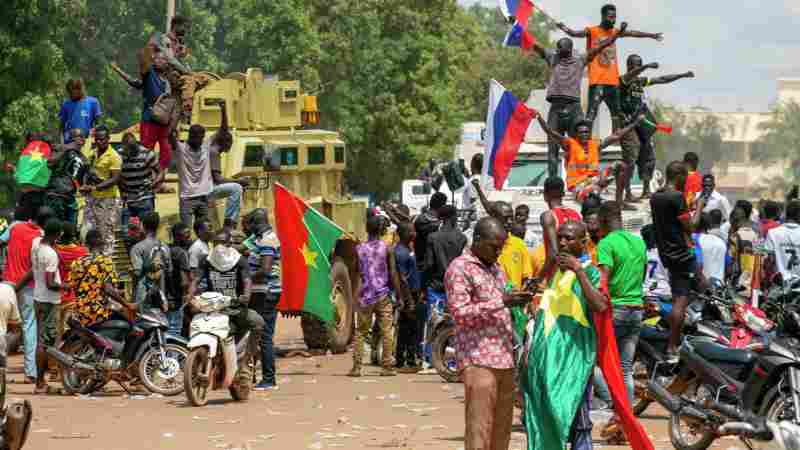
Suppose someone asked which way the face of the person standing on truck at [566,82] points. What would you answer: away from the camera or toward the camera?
away from the camera

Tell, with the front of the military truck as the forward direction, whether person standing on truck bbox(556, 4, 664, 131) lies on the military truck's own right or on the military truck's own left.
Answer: on the military truck's own left

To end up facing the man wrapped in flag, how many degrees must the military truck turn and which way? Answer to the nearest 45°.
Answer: approximately 45° to its left

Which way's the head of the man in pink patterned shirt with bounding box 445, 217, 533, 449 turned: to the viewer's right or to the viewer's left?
to the viewer's right

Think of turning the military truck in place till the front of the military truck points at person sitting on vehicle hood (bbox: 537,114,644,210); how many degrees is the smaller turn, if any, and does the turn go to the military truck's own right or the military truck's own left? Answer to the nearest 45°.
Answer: approximately 90° to the military truck's own left
